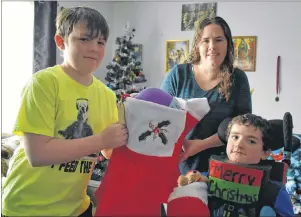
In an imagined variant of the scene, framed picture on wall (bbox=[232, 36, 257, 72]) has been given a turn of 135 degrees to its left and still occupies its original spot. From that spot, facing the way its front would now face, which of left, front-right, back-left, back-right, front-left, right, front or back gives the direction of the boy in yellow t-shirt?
back-right

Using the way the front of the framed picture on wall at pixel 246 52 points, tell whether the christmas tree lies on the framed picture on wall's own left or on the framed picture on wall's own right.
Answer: on the framed picture on wall's own right

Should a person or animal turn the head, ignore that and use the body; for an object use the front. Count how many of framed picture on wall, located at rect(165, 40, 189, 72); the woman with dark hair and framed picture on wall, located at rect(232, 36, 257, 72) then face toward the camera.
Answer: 3

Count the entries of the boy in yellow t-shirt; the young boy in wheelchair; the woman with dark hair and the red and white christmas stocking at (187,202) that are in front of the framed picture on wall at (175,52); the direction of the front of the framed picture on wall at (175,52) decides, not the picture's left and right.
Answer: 4

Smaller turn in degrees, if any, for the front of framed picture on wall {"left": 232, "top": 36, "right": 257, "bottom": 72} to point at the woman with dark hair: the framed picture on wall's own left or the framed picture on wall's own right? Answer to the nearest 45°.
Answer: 0° — it already faces them

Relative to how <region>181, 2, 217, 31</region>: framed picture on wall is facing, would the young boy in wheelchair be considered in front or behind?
in front

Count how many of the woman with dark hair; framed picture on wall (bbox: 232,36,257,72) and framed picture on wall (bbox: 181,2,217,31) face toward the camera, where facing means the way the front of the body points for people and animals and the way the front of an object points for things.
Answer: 3

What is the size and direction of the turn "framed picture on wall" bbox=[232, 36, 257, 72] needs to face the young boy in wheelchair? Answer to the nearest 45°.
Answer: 0° — it already faces them

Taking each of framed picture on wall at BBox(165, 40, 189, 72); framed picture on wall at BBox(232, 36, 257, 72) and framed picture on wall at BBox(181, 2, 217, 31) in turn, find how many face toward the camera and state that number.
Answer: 3

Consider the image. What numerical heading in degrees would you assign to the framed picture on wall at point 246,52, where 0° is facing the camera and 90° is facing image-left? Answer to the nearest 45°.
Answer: approximately 0°
